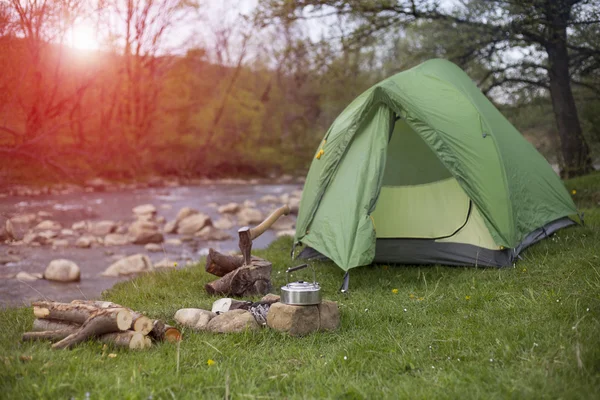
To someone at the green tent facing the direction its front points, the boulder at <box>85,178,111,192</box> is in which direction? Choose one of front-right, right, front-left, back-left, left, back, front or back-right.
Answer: right

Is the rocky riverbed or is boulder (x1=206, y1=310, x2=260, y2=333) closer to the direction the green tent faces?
the boulder

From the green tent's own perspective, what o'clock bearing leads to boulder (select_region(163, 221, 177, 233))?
The boulder is roughly at 3 o'clock from the green tent.

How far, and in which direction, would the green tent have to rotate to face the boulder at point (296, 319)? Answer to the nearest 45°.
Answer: approximately 45° to its left

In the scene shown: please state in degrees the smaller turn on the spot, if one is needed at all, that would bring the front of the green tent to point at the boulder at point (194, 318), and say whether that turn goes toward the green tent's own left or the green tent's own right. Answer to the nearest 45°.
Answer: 0° — it already faces it

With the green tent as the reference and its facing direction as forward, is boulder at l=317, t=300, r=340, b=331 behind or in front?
in front

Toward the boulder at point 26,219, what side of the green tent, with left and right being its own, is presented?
right

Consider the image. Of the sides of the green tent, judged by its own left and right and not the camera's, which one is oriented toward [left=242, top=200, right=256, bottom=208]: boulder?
right

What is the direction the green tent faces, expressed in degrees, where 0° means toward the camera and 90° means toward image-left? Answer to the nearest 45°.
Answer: approximately 45°

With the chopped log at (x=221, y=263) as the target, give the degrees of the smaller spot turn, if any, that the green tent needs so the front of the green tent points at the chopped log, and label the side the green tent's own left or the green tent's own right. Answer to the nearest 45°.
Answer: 0° — it already faces it

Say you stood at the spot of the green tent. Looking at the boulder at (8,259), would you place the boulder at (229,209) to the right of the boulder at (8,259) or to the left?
right

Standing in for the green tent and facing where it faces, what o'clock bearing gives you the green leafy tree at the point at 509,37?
The green leafy tree is roughly at 5 o'clock from the green tent.

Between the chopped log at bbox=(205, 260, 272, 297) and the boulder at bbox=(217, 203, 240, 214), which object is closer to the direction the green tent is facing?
the chopped log

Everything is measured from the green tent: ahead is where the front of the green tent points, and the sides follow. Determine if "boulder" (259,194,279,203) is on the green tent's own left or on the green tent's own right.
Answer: on the green tent's own right

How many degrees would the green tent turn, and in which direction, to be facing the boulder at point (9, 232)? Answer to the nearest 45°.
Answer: approximately 45° to its right
